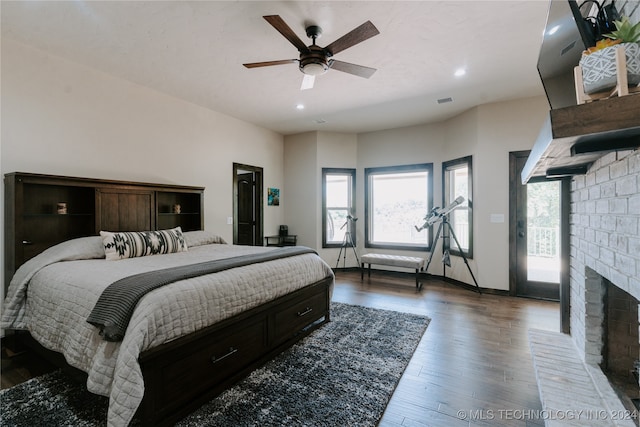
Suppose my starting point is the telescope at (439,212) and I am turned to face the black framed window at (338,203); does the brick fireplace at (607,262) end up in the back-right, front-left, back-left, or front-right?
back-left

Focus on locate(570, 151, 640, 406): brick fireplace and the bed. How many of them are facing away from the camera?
0

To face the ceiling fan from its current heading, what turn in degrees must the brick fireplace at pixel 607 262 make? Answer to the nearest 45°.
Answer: approximately 45° to its right

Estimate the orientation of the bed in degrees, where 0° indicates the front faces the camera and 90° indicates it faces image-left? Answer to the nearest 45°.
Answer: approximately 315°

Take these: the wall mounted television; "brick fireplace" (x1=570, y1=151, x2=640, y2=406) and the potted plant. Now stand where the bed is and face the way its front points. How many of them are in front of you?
3

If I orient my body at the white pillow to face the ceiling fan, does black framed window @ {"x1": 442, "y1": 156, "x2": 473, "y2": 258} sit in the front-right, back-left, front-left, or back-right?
front-left

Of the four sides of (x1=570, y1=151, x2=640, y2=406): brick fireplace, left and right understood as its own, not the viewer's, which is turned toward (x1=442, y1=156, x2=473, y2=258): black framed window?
right

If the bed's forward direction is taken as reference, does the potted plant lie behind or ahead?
ahead

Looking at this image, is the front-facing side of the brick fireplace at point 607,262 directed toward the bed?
yes

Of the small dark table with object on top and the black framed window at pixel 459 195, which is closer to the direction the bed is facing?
the black framed window

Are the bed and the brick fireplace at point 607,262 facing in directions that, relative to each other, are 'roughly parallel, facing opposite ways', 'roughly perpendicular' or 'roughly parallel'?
roughly parallel, facing opposite ways

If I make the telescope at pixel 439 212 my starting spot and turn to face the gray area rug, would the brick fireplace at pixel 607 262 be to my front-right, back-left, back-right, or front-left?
front-left
